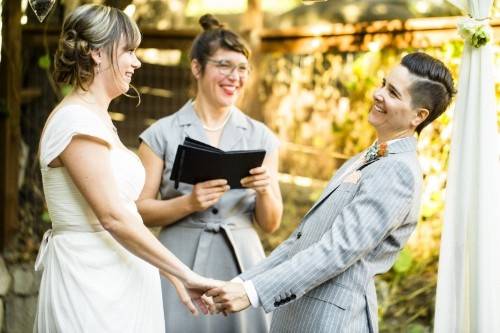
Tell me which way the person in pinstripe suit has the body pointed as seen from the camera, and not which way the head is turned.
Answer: to the viewer's left

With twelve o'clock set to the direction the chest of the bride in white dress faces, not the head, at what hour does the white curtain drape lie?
The white curtain drape is roughly at 12 o'clock from the bride in white dress.

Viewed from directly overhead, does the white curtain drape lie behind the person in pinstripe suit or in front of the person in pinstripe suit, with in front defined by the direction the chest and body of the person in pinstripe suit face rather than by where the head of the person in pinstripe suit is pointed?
behind

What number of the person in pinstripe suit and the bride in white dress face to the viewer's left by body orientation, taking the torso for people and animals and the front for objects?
1

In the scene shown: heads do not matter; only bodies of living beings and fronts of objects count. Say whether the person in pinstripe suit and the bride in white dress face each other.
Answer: yes

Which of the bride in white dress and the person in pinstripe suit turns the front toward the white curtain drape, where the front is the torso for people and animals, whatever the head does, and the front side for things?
the bride in white dress

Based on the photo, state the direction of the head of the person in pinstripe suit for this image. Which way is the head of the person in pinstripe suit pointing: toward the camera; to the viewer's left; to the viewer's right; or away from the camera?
to the viewer's left

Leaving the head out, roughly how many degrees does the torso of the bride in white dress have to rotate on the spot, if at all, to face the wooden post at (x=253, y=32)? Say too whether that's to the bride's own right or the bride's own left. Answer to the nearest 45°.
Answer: approximately 90° to the bride's own left

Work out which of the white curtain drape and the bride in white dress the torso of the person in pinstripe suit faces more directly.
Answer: the bride in white dress

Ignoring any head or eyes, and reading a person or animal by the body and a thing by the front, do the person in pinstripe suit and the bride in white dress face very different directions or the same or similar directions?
very different directions

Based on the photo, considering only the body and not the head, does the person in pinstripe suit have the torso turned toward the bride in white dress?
yes

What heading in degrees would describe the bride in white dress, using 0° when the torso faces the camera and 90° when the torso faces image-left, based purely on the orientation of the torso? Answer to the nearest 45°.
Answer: approximately 270°

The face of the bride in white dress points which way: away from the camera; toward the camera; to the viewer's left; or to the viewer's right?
to the viewer's right

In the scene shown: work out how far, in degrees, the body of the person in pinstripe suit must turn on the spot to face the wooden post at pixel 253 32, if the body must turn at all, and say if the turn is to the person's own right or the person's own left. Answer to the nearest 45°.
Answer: approximately 90° to the person's own right

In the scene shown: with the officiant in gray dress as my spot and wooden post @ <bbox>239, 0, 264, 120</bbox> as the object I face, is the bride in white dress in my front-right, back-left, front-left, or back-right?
back-left
